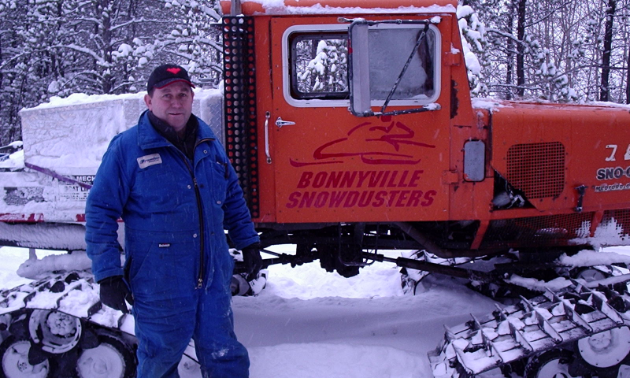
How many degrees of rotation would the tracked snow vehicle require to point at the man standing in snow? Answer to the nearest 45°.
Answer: approximately 135° to its right

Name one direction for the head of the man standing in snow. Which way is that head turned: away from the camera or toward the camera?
toward the camera

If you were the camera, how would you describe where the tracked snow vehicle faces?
facing to the right of the viewer
